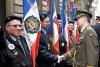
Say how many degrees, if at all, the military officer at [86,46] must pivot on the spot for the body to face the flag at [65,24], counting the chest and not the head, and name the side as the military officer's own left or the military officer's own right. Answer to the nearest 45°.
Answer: approximately 90° to the military officer's own right

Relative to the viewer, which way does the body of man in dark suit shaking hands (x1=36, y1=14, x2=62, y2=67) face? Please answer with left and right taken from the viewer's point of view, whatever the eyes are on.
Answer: facing to the right of the viewer

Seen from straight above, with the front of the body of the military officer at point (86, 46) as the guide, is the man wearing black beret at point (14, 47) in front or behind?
in front

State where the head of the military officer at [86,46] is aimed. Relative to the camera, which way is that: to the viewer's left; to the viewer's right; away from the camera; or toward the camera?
to the viewer's left

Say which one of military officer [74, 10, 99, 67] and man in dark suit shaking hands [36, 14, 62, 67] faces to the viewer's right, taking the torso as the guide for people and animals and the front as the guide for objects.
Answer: man in dark suit shaking hands [36, 14, 62, 67]

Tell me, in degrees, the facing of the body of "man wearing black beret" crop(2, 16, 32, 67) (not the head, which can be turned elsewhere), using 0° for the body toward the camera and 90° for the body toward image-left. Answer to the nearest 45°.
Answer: approximately 315°

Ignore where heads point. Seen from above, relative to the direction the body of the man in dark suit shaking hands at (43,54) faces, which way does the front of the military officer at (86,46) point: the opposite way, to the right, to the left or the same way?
the opposite way

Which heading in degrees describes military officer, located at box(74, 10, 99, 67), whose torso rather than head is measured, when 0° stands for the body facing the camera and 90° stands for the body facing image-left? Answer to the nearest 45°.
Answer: approximately 90°
